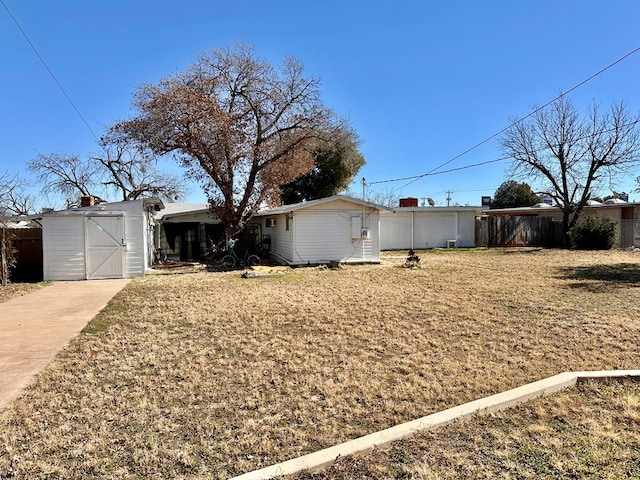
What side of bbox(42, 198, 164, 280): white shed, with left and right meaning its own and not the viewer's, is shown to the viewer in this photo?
front

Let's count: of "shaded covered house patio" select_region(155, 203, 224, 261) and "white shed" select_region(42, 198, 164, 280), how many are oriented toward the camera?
2

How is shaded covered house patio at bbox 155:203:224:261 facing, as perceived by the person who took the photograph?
facing the viewer

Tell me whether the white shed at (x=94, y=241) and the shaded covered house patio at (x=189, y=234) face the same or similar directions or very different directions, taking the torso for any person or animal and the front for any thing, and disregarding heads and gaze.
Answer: same or similar directions

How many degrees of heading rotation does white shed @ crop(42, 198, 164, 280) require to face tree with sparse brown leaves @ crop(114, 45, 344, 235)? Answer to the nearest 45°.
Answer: approximately 135° to its left

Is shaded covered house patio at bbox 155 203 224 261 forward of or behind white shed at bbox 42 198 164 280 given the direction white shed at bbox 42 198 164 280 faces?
behind

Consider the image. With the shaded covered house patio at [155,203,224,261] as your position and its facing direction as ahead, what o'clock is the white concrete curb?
The white concrete curb is roughly at 12 o'clock from the shaded covered house patio.

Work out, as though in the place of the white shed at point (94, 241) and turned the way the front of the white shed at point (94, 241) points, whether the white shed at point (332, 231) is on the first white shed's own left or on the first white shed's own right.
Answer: on the first white shed's own left

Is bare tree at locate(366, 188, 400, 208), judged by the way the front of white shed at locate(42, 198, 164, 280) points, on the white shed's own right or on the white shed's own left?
on the white shed's own left

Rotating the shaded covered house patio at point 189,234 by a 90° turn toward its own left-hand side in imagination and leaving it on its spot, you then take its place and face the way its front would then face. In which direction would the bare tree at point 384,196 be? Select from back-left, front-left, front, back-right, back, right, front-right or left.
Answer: front-left

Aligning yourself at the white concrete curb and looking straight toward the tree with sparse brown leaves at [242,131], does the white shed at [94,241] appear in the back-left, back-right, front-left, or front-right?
front-left

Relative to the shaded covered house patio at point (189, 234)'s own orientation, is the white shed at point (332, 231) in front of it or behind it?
in front

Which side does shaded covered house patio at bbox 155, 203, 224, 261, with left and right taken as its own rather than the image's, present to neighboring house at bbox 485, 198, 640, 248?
left
